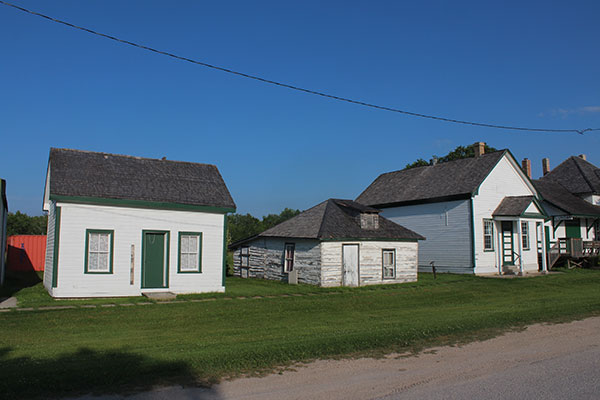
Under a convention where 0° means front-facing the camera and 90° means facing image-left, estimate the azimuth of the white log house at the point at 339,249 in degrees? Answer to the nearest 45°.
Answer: approximately 315°

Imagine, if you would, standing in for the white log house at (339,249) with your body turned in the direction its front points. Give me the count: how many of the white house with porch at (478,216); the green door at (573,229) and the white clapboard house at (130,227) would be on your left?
2

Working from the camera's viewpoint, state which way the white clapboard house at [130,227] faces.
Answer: facing the viewer

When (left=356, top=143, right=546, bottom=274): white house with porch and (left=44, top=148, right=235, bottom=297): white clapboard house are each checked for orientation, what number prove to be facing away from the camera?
0

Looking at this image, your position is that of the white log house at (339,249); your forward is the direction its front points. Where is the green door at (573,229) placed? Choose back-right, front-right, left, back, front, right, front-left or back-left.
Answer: left

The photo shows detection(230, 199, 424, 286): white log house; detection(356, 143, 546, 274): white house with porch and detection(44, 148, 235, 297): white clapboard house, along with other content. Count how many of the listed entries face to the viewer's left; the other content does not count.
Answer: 0

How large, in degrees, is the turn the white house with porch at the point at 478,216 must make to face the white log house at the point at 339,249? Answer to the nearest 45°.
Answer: approximately 90° to its right

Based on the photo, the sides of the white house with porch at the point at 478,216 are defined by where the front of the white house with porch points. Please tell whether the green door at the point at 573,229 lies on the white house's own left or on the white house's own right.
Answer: on the white house's own left

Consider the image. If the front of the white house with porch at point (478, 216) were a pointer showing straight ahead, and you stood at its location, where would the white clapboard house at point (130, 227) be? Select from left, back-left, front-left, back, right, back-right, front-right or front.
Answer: right

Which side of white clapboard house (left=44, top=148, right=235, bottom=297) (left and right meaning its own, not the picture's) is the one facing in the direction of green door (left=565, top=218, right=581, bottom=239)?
left

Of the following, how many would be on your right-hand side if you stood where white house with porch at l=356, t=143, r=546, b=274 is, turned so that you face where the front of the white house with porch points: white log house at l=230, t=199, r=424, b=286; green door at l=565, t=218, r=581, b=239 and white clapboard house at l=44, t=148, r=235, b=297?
2

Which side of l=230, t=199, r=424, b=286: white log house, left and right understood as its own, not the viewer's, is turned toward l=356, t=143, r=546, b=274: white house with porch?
left

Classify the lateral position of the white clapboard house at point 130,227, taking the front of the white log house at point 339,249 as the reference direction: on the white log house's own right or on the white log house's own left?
on the white log house's own right
